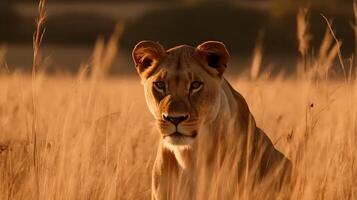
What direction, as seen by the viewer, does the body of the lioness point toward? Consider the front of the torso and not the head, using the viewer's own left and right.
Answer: facing the viewer and to the left of the viewer
